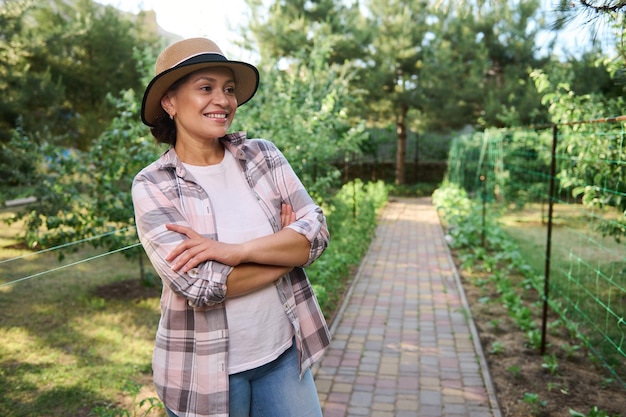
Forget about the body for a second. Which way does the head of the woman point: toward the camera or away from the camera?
toward the camera

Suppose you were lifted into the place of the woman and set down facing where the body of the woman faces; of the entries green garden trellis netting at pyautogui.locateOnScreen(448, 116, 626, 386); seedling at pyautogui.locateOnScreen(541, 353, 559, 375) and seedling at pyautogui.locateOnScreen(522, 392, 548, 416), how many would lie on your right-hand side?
0

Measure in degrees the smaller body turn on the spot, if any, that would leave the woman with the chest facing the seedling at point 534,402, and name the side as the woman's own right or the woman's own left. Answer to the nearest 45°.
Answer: approximately 90° to the woman's own left

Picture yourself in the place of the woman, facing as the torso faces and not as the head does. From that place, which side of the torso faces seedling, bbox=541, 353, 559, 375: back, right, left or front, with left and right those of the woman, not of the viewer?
left

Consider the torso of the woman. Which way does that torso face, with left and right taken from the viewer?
facing the viewer and to the right of the viewer

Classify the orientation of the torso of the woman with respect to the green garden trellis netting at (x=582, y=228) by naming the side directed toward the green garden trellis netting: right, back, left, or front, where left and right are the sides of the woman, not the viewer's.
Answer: left
